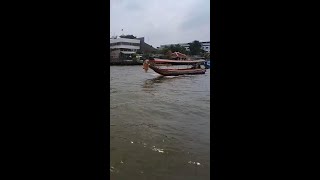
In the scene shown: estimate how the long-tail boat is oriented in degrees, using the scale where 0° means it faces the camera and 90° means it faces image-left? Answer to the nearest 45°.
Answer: approximately 90°
